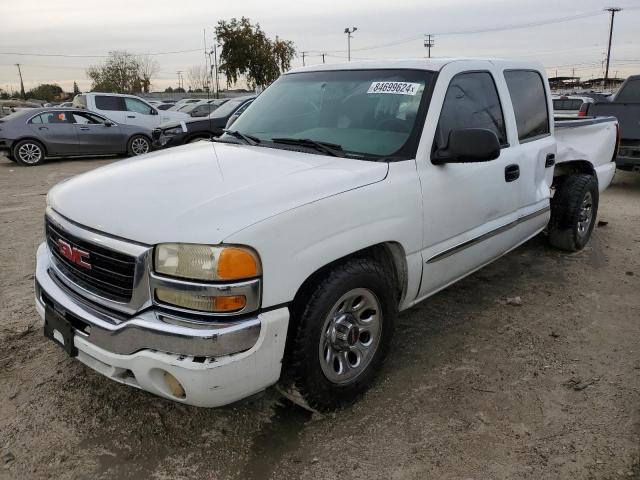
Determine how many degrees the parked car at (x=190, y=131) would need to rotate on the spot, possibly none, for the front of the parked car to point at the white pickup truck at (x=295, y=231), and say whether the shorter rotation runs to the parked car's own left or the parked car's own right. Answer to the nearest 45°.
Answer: approximately 45° to the parked car's own left

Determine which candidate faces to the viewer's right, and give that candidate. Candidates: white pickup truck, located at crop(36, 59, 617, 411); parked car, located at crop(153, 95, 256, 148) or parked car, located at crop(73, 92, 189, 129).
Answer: parked car, located at crop(73, 92, 189, 129)

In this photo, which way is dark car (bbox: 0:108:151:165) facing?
to the viewer's right

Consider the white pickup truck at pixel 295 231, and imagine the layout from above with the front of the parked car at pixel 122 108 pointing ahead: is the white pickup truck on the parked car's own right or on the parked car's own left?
on the parked car's own right

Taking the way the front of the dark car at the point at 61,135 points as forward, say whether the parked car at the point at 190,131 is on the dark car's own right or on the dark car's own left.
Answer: on the dark car's own right

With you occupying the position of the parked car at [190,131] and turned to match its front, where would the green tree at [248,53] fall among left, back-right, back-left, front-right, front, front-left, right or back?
back-right

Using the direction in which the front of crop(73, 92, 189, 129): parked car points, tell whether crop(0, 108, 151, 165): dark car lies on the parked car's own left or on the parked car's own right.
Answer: on the parked car's own right

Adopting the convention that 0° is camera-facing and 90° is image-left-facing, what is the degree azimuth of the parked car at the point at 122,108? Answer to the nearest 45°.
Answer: approximately 270°

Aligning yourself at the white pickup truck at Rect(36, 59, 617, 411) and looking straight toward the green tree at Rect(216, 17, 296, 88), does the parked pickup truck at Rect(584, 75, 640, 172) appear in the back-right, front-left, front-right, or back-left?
front-right

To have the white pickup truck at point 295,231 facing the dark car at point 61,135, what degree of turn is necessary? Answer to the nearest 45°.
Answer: approximately 90° to its right
